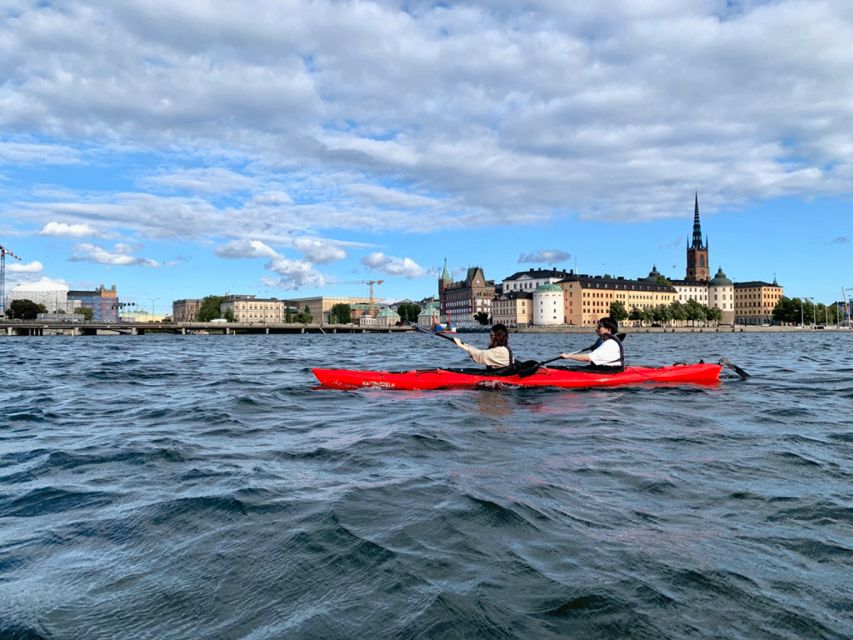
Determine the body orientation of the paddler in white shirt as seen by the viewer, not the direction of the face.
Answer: to the viewer's left

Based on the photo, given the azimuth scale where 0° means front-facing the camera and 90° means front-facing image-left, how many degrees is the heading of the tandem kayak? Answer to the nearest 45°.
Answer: approximately 90°
